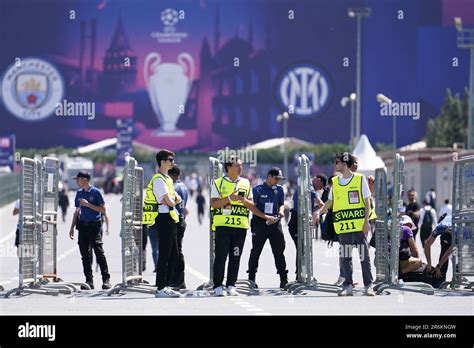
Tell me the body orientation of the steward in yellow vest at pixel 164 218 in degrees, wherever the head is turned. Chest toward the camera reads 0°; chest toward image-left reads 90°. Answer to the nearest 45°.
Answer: approximately 270°

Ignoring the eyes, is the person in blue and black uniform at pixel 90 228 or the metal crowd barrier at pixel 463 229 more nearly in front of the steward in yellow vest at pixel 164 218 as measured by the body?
the metal crowd barrier

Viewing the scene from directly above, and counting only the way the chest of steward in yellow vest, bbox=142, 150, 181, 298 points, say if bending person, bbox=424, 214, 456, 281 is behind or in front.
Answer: in front

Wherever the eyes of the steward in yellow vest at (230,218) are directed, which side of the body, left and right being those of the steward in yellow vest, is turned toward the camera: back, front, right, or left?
front

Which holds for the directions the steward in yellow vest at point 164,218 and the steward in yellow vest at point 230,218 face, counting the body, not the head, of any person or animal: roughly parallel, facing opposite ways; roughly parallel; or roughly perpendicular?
roughly perpendicular

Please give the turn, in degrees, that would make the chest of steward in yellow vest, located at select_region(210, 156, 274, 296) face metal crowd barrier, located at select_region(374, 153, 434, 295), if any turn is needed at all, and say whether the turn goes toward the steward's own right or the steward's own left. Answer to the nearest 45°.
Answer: approximately 90° to the steward's own left

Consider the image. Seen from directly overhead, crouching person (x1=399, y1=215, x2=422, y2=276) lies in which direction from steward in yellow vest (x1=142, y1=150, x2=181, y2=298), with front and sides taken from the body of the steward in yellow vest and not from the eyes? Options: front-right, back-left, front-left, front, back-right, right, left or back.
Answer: front

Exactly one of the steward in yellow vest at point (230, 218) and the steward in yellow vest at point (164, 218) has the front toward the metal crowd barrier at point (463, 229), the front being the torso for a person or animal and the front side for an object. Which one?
the steward in yellow vest at point (164, 218)
